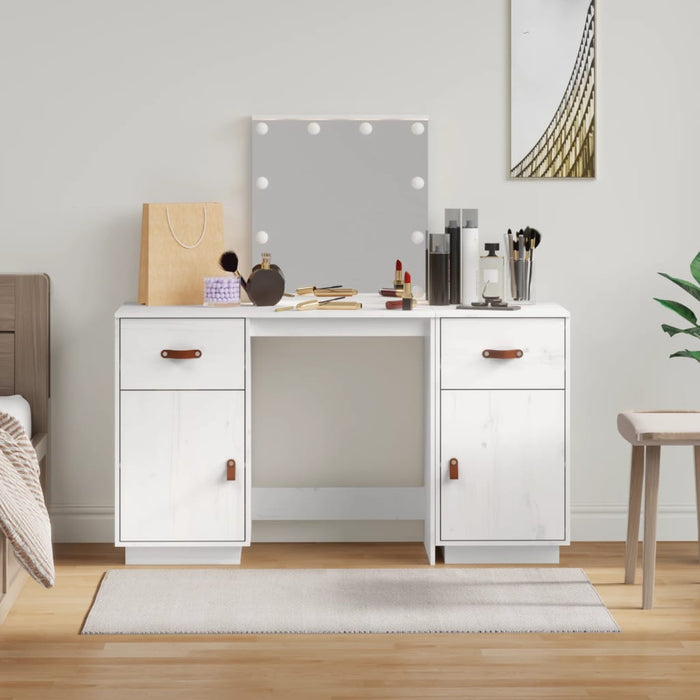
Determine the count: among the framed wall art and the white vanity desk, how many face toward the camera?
2

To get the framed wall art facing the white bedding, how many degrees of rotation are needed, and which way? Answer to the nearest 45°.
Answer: approximately 90° to its right

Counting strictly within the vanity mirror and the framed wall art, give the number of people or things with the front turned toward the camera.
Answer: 2

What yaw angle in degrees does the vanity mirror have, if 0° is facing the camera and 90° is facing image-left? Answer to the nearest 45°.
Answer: approximately 0°

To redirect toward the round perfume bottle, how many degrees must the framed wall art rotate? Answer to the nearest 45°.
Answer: approximately 45° to its right

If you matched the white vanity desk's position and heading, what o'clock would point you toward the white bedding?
The white bedding is roughly at 3 o'clock from the white vanity desk.
